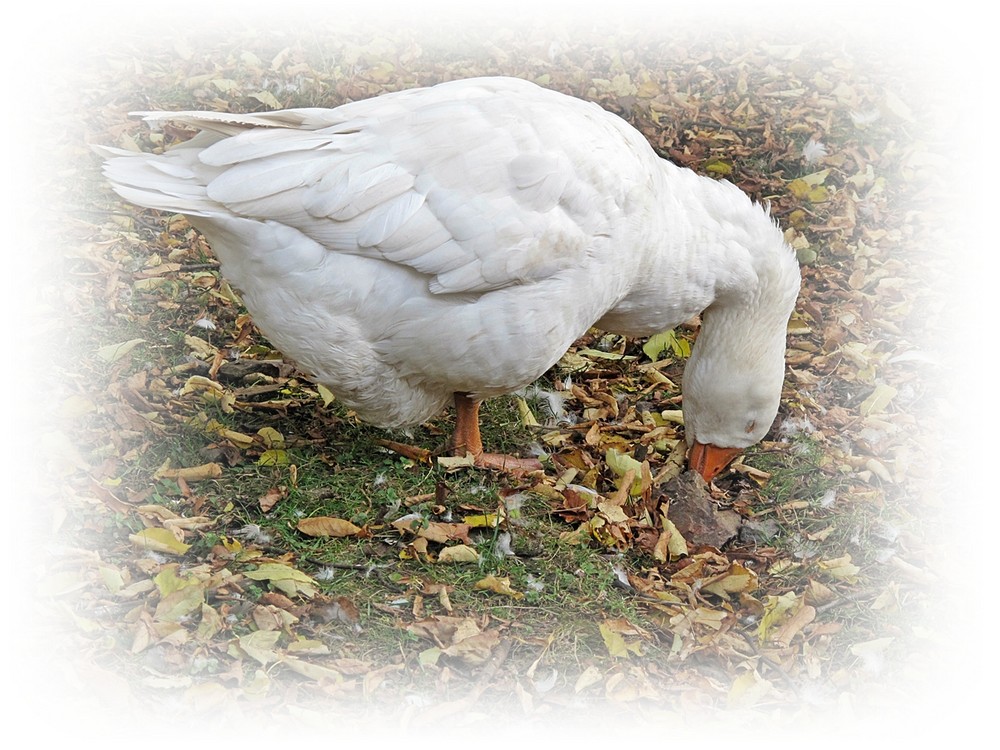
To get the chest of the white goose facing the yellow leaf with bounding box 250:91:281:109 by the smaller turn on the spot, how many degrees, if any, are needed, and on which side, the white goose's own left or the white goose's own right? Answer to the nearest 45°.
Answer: approximately 90° to the white goose's own left

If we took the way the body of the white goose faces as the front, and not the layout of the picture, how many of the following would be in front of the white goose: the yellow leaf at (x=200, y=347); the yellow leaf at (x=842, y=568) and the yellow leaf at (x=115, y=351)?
1

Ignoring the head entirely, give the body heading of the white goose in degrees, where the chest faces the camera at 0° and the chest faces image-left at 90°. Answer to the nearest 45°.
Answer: approximately 270°

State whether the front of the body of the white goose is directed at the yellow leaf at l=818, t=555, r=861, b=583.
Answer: yes

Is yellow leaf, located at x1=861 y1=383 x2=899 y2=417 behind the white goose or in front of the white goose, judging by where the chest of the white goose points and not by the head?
in front

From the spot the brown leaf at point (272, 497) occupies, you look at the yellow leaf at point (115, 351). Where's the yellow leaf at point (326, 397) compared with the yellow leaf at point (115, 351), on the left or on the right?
right

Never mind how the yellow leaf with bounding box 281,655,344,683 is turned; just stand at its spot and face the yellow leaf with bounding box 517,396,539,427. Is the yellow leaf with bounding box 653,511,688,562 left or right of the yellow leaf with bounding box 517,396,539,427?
right
